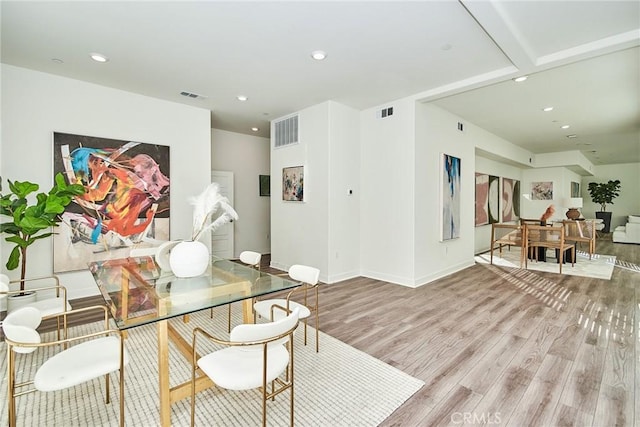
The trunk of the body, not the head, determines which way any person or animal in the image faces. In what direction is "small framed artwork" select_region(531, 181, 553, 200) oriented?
toward the camera

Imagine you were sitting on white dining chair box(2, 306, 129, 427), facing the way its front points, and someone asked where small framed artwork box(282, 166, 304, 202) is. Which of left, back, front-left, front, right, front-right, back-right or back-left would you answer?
front-left

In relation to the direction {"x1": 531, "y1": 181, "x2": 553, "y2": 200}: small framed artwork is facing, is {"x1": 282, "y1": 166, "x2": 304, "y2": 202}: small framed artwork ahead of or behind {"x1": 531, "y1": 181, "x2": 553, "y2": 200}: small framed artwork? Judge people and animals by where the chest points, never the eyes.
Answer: ahead

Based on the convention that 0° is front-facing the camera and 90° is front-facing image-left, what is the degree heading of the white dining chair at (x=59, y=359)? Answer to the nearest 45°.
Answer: approximately 270°

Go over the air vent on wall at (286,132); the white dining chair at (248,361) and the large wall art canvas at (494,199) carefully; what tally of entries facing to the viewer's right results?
1

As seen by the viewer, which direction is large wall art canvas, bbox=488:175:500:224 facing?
to the viewer's right

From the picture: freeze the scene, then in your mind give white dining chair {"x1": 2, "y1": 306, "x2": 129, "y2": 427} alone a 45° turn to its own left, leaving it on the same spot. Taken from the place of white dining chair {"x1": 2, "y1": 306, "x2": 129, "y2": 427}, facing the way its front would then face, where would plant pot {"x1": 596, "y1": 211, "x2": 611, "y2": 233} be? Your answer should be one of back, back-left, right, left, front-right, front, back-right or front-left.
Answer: front-right

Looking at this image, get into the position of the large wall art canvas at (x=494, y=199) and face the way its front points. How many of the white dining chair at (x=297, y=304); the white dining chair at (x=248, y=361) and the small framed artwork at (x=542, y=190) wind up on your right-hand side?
2

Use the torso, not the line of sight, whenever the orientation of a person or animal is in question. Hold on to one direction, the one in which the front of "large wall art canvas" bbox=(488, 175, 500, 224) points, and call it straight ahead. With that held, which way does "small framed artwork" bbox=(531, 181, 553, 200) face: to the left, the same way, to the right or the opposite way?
to the right

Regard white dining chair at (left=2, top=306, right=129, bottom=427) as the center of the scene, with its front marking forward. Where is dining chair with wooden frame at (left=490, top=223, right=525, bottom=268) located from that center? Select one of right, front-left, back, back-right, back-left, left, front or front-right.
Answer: front

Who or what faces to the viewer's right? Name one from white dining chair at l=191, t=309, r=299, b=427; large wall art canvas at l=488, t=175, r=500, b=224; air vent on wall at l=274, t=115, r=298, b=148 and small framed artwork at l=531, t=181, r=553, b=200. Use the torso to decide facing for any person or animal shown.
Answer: the large wall art canvas

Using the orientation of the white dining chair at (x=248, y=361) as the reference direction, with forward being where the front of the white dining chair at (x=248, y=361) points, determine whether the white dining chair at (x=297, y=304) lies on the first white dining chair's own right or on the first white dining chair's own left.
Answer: on the first white dining chair's own right

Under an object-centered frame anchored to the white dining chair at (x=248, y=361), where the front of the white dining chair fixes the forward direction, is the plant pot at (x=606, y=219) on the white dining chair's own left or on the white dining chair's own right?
on the white dining chair's own right

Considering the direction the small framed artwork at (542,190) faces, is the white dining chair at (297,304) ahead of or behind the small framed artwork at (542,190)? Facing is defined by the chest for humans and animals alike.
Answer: ahead

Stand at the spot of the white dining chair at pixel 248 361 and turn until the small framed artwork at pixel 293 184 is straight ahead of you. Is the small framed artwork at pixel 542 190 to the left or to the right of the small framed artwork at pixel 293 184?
right

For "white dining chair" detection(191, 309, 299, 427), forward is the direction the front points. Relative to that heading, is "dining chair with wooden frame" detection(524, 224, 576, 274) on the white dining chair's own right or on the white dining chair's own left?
on the white dining chair's own right

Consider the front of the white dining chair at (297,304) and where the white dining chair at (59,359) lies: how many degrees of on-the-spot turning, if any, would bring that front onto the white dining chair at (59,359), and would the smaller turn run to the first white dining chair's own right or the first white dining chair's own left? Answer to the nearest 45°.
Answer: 0° — it already faces it

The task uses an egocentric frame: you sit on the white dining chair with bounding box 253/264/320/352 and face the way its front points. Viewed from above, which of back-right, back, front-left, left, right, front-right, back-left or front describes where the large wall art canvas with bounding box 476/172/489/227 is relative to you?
back
